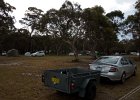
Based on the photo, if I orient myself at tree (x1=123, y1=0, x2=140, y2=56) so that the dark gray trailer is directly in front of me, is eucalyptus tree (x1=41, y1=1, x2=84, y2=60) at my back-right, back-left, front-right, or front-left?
front-right

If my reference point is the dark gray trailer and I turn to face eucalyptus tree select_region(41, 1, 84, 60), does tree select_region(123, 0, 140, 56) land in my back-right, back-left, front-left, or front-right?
front-right

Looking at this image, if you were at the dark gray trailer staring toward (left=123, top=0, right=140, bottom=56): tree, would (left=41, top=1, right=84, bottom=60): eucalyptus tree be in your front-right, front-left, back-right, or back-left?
front-left

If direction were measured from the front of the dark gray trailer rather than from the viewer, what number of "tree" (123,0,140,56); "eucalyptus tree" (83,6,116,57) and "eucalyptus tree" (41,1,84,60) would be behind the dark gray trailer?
0

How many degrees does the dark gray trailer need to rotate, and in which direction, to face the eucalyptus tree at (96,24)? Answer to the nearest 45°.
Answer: approximately 45° to its left

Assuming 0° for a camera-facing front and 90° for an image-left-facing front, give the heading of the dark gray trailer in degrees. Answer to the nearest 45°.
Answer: approximately 225°

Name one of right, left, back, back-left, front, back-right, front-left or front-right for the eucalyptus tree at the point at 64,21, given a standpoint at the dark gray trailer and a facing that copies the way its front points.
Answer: front-left

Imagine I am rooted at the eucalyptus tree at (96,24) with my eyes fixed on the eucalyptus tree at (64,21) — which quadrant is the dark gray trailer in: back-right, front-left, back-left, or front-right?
front-left
